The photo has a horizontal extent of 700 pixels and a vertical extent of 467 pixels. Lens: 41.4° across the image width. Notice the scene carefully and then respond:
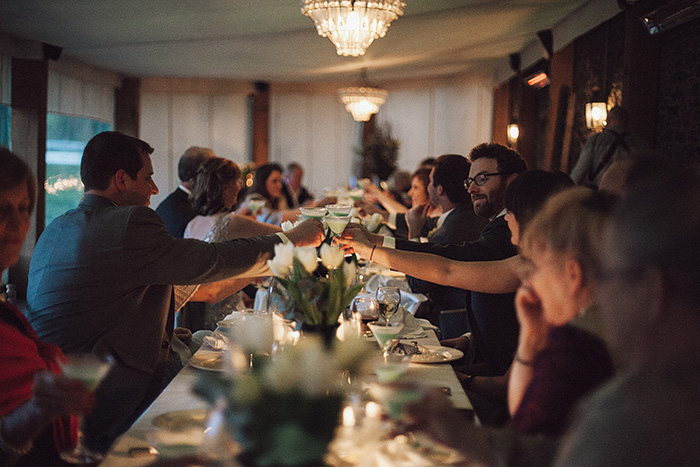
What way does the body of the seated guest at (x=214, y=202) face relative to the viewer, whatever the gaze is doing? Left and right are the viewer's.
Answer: facing away from the viewer and to the right of the viewer

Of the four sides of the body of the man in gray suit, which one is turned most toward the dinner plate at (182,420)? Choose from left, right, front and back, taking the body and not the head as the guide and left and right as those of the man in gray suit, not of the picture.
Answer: right

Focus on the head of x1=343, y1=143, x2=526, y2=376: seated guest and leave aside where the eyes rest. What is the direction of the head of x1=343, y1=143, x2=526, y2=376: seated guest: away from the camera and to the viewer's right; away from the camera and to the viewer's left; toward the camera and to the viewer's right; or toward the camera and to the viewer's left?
toward the camera and to the viewer's left

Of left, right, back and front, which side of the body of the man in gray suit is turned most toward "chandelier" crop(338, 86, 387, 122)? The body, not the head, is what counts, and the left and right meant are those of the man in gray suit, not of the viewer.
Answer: left

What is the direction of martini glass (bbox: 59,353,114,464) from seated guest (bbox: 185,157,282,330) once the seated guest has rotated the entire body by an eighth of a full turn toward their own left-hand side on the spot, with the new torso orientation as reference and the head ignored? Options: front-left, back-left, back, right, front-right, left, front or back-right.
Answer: back

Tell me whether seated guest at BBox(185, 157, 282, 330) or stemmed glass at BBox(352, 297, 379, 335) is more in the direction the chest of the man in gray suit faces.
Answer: the stemmed glass

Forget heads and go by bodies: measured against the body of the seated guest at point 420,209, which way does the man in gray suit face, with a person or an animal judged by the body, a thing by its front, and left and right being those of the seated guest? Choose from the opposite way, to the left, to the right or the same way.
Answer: the opposite way

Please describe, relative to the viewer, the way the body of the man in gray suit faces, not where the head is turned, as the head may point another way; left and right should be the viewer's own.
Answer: facing to the right of the viewer

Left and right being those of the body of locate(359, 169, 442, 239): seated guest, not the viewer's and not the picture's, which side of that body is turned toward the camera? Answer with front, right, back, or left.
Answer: left

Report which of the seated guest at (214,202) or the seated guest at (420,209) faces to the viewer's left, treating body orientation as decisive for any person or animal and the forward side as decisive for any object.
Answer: the seated guest at (420,209)

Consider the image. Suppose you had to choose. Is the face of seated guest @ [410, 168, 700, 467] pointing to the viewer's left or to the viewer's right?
to the viewer's left

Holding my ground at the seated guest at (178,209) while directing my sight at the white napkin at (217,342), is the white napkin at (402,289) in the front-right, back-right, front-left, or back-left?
front-left

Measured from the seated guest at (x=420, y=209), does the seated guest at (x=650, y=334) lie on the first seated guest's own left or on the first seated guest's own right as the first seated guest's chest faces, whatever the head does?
on the first seated guest's own left

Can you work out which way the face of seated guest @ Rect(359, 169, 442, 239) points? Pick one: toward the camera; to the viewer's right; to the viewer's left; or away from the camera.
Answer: to the viewer's left
